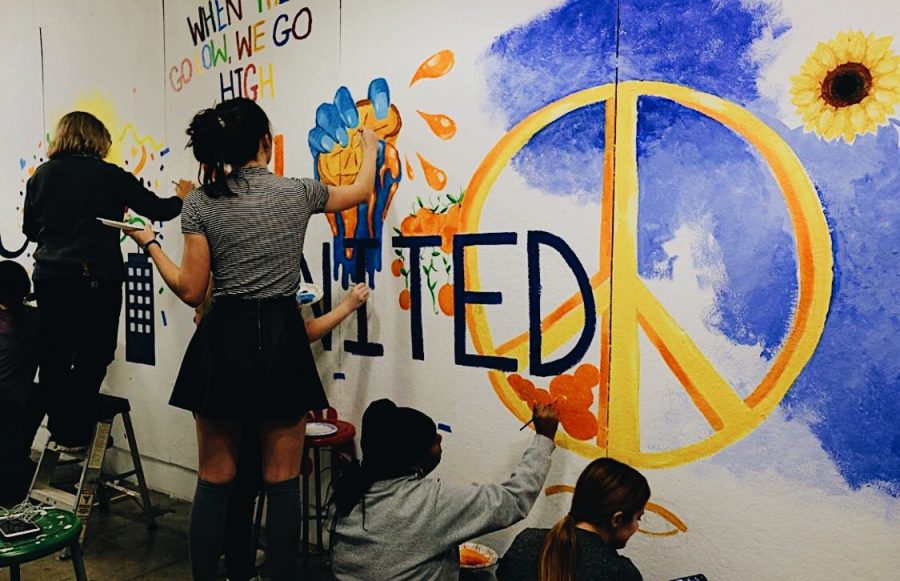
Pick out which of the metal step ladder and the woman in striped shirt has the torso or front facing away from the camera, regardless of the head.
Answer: the woman in striped shirt

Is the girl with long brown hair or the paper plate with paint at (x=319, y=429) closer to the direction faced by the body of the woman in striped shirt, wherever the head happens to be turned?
the paper plate with paint

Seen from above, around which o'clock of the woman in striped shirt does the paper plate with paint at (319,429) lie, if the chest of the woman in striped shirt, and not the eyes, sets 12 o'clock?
The paper plate with paint is roughly at 1 o'clock from the woman in striped shirt.

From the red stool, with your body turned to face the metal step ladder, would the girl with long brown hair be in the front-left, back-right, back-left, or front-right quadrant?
back-left

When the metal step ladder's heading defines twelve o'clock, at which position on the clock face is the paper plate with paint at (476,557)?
The paper plate with paint is roughly at 9 o'clock from the metal step ladder.

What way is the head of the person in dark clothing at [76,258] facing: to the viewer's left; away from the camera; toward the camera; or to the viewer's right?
away from the camera

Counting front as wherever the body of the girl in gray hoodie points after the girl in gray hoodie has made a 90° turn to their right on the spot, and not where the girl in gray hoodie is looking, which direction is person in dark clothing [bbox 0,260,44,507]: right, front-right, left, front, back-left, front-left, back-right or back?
back

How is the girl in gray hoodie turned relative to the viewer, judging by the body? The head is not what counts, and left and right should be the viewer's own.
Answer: facing away from the viewer and to the right of the viewer

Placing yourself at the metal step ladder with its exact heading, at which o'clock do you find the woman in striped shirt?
The woman in striped shirt is roughly at 10 o'clock from the metal step ladder.

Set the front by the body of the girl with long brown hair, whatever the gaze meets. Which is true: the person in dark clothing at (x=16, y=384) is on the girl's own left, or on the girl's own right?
on the girl's own left

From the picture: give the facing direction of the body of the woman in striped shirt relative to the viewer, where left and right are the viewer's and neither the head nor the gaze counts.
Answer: facing away from the viewer

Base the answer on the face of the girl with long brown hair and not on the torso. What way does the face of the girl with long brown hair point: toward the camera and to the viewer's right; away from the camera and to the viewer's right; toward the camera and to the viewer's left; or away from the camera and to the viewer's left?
away from the camera and to the viewer's right

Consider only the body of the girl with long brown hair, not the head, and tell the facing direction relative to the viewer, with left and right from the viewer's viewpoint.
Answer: facing away from the viewer and to the right of the viewer

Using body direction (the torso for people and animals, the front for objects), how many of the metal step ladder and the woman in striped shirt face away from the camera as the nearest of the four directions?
1

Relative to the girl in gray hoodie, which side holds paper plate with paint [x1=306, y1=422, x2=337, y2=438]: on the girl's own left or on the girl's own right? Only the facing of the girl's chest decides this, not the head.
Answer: on the girl's own left
